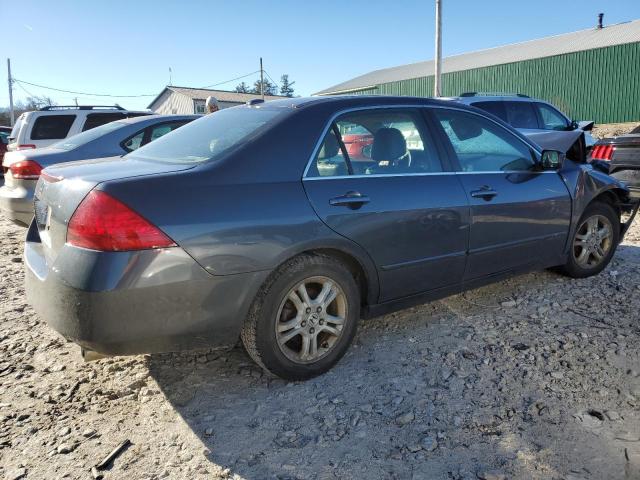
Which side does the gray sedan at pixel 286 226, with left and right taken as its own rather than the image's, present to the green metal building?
front

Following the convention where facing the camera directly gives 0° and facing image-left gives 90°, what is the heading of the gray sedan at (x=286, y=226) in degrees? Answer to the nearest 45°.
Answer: approximately 225°

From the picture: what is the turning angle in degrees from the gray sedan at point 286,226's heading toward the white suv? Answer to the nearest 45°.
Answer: approximately 90° to its left

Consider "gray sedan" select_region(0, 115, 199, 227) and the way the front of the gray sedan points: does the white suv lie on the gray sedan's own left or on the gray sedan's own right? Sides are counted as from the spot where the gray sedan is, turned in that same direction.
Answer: on the gray sedan's own left

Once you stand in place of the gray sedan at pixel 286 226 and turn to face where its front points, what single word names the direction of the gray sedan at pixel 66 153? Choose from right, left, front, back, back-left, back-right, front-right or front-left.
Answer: left

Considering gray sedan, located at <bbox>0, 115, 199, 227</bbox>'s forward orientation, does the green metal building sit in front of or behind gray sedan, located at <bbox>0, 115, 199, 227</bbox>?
in front

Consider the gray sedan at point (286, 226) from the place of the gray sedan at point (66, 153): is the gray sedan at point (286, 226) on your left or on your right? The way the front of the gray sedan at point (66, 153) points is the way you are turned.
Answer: on your right

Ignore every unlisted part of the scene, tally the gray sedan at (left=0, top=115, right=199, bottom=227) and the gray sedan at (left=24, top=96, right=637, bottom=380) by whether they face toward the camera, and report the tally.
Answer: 0

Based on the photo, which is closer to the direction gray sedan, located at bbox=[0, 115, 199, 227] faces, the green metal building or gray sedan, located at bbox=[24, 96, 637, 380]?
the green metal building

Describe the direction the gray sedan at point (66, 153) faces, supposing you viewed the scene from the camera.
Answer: facing away from the viewer and to the right of the viewer
